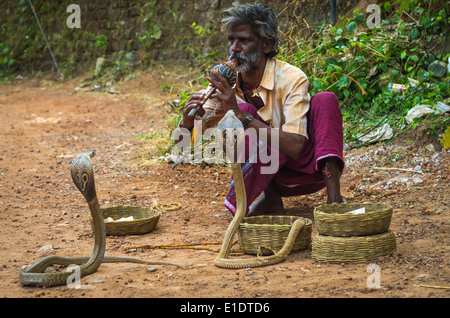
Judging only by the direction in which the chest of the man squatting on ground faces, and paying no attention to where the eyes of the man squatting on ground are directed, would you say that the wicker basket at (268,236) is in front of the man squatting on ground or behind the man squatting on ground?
in front

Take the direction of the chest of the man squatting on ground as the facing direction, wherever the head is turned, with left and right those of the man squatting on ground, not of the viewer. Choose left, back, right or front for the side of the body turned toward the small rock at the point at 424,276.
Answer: left

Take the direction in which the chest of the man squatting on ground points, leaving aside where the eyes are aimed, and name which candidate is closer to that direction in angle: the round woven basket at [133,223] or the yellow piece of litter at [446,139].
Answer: the round woven basket

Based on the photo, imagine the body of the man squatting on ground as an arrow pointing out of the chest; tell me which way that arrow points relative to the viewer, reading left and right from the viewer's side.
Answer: facing the viewer and to the left of the viewer

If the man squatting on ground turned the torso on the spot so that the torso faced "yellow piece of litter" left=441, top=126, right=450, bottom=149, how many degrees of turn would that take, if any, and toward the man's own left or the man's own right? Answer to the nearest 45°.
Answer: approximately 180°

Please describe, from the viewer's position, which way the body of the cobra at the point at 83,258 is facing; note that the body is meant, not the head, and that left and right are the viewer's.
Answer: facing away from the viewer and to the right of the viewer

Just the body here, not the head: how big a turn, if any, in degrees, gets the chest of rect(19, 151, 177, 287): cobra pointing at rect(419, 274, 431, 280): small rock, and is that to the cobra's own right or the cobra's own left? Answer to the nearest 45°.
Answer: approximately 45° to the cobra's own right

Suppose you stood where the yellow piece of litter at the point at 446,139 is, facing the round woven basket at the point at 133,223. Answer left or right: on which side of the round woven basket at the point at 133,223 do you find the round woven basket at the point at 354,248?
left

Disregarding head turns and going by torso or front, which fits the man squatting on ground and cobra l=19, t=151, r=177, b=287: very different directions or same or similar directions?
very different directions

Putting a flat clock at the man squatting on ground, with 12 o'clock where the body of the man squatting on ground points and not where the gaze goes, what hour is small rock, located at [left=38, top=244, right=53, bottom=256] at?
The small rock is roughly at 1 o'clock from the man squatting on ground.
